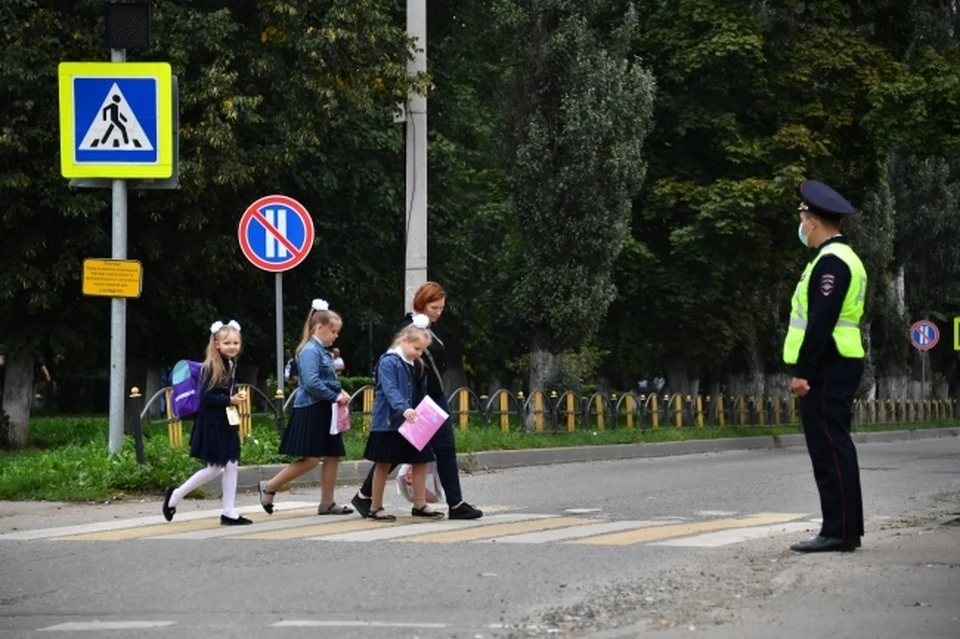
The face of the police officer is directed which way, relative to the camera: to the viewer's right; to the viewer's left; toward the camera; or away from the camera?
to the viewer's left

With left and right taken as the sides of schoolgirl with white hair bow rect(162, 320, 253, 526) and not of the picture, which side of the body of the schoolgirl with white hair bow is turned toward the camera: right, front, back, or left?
right

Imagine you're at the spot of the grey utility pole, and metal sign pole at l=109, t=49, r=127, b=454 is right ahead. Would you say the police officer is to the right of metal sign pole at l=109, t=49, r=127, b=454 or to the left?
left

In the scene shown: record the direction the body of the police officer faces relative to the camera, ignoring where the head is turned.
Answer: to the viewer's left

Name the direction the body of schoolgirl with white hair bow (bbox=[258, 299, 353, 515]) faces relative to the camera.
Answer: to the viewer's right

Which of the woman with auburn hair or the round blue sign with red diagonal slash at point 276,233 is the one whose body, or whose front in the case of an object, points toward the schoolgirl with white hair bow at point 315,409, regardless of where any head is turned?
the round blue sign with red diagonal slash

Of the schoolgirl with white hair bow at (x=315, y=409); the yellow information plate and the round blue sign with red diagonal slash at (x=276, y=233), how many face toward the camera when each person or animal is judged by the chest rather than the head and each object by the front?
2

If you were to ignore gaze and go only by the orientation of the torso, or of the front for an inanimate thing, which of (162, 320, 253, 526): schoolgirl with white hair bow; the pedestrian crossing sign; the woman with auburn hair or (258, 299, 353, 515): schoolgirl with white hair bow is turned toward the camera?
the pedestrian crossing sign

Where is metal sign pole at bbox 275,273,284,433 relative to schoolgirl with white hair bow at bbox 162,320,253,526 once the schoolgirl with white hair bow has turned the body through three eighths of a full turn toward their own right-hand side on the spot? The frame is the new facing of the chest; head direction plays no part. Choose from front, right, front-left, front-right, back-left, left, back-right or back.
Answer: back-right

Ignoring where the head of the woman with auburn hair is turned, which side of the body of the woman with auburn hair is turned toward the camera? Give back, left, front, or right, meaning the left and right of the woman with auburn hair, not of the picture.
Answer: right
